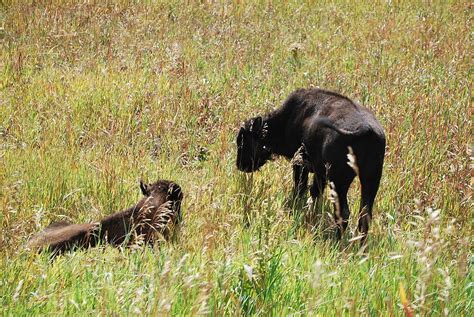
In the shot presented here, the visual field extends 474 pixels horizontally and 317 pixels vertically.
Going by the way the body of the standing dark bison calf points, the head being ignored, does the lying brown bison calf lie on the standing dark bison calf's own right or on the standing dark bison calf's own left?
on the standing dark bison calf's own left

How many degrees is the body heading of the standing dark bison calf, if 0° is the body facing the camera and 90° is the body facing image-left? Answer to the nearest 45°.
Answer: approximately 135°

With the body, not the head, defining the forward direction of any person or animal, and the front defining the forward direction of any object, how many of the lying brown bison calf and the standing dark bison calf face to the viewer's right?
1

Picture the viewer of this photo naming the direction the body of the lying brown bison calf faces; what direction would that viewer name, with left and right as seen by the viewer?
facing to the right of the viewer

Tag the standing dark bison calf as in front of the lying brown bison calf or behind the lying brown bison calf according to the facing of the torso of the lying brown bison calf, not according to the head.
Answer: in front
